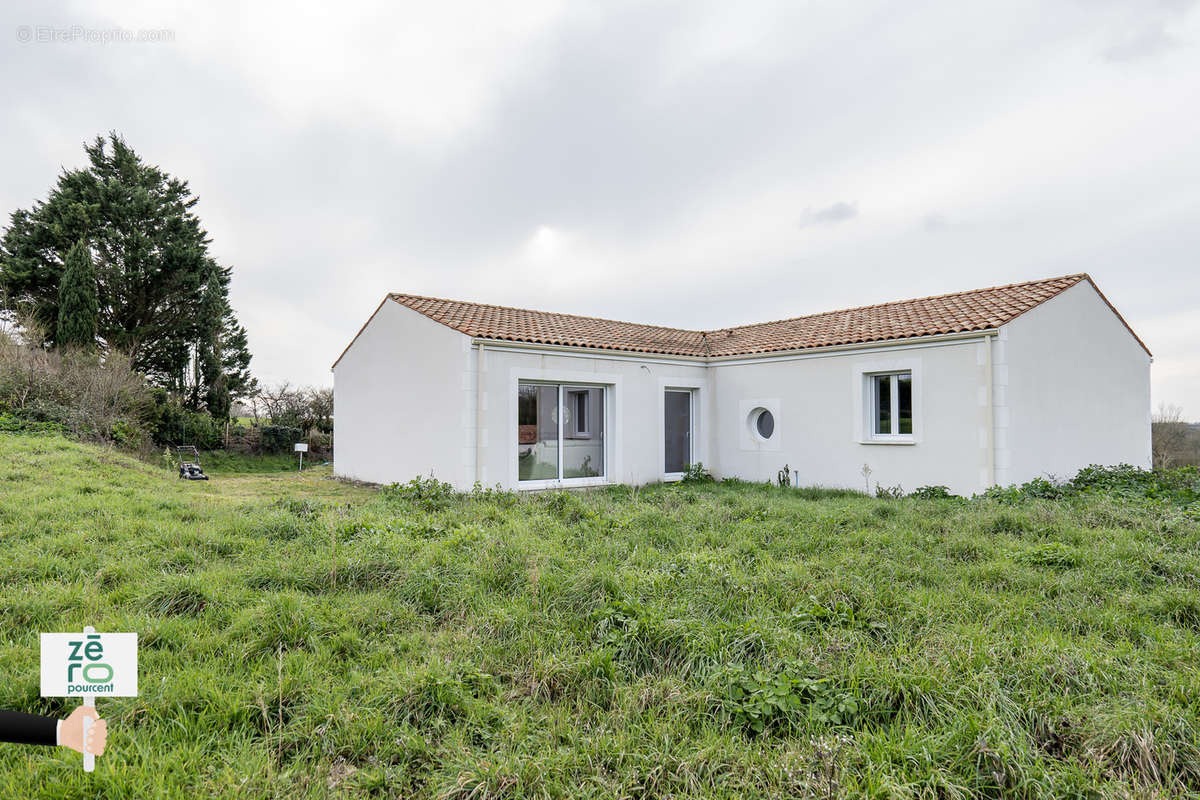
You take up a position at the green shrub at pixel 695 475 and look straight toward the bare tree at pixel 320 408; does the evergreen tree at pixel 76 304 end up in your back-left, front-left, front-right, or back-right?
front-left

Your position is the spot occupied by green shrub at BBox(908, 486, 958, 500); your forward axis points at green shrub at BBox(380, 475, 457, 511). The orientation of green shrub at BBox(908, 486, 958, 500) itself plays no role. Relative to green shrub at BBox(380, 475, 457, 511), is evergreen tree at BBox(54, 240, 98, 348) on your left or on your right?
right
